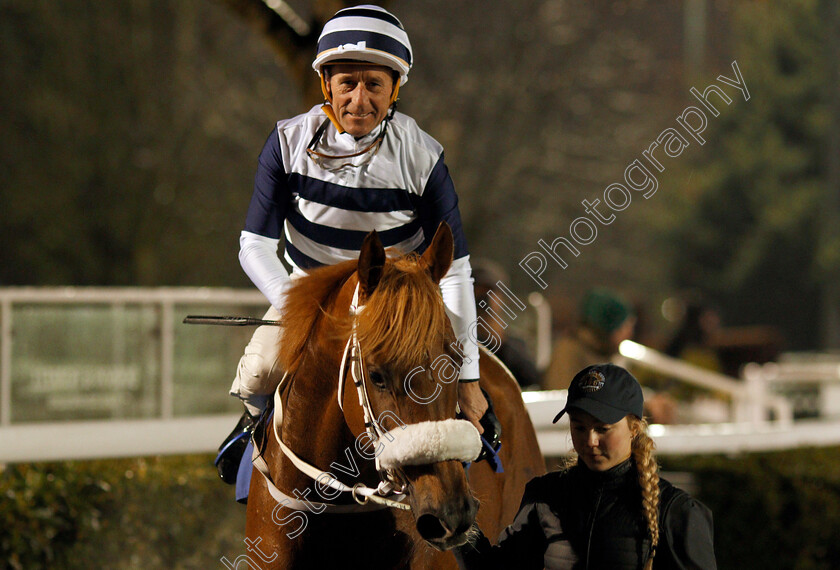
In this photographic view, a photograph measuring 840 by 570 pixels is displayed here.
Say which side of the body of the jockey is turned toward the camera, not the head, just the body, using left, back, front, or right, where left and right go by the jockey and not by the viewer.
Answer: front

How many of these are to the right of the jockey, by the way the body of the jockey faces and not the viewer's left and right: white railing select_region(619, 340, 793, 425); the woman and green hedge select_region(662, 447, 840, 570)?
0

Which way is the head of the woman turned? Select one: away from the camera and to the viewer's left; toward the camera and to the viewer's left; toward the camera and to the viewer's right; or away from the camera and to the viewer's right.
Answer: toward the camera and to the viewer's left

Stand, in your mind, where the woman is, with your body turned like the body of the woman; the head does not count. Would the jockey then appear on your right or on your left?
on your right

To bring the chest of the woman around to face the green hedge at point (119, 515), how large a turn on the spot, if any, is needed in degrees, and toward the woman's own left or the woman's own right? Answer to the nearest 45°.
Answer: approximately 90° to the woman's own right

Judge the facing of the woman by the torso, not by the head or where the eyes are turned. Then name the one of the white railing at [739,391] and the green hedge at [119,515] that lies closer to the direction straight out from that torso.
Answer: the green hedge

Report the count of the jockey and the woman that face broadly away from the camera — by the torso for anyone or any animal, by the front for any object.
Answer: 0

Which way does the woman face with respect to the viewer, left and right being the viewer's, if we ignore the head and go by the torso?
facing the viewer and to the left of the viewer

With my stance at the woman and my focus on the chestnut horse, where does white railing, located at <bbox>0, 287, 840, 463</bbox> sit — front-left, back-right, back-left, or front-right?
front-right
